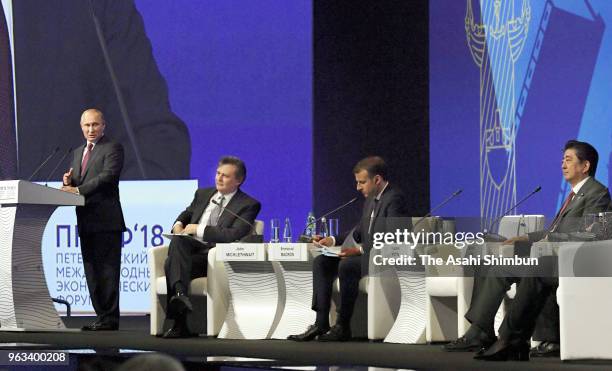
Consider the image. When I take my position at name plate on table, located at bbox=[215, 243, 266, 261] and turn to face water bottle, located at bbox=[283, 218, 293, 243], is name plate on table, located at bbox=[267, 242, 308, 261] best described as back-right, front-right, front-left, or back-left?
front-right

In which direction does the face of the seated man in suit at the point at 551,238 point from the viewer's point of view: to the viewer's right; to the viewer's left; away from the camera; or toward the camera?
to the viewer's left

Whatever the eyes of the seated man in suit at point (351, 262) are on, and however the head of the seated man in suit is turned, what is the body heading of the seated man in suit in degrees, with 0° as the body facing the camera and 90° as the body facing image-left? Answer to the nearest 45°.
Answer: approximately 45°

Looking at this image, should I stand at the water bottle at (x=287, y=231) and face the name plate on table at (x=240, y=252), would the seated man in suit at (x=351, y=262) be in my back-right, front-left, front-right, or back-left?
back-left

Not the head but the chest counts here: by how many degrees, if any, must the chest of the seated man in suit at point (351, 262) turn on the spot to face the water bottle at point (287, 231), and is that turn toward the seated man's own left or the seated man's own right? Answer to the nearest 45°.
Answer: approximately 90° to the seated man's own right

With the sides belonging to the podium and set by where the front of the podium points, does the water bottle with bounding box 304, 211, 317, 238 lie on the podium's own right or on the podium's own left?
on the podium's own left

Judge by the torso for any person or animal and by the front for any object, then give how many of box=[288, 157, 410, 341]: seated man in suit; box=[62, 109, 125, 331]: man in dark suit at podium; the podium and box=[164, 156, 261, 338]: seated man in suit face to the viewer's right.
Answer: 0

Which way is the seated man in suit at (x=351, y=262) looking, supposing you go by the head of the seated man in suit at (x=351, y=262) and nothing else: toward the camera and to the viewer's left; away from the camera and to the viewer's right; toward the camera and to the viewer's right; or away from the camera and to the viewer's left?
toward the camera and to the viewer's left

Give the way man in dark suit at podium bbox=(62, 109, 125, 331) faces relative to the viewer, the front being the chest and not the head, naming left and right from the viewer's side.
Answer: facing the viewer and to the left of the viewer

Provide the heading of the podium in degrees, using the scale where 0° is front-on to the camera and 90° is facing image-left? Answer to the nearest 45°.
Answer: approximately 45°

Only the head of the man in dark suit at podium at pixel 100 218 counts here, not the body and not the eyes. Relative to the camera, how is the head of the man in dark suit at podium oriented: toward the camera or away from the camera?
toward the camera

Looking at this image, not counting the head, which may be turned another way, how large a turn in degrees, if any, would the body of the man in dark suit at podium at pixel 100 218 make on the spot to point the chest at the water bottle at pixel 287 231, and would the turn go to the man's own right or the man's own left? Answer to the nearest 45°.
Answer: approximately 90° to the man's own left

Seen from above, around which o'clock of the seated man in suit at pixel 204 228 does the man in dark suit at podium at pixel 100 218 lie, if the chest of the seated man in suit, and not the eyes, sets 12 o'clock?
The man in dark suit at podium is roughly at 2 o'clock from the seated man in suit.

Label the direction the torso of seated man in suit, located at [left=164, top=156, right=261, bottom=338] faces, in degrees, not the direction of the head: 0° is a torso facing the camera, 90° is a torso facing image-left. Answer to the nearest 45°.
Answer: approximately 45°

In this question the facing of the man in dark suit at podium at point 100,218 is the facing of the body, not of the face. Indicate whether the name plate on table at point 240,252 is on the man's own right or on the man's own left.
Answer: on the man's own left

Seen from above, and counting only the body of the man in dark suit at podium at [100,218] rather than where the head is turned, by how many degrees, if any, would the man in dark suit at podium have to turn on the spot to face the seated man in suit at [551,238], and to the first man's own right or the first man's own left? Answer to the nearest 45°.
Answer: approximately 90° to the first man's own left

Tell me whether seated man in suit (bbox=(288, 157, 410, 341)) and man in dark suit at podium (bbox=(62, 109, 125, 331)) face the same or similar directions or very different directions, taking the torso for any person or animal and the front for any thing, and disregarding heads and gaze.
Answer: same or similar directions
